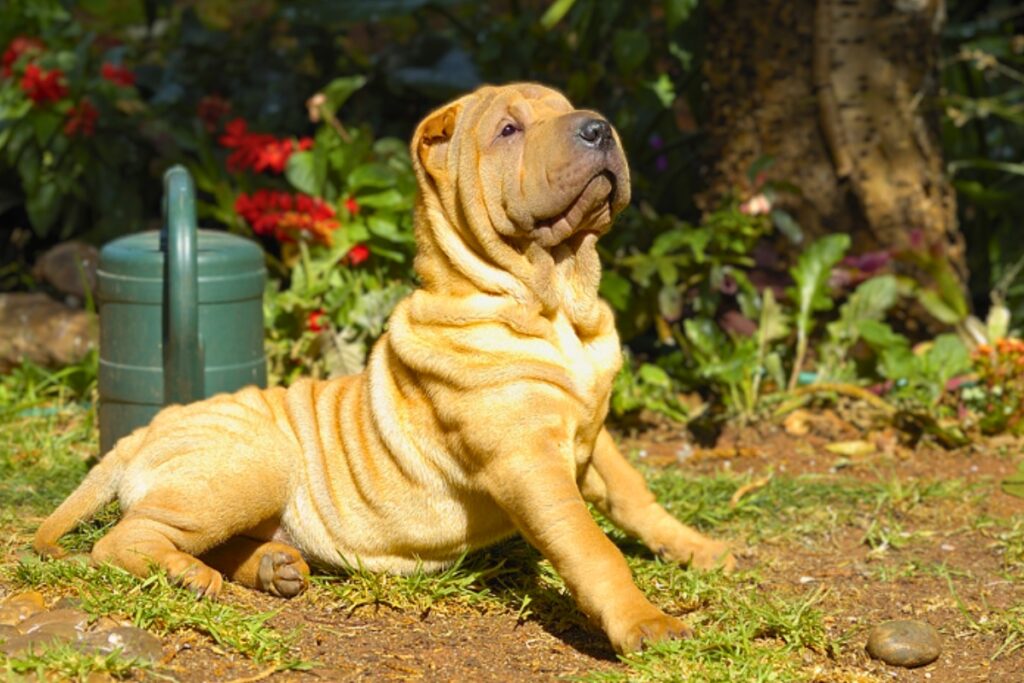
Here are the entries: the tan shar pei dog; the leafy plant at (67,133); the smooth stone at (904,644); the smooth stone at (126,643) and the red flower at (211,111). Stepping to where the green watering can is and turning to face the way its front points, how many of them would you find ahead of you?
2

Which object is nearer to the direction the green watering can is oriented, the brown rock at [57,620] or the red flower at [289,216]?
the red flower

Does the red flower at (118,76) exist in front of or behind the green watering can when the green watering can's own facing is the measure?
in front

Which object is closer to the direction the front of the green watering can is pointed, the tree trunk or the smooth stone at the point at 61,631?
the tree trunk

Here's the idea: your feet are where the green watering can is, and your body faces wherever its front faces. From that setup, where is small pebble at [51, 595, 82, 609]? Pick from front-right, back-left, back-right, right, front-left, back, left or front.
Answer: back

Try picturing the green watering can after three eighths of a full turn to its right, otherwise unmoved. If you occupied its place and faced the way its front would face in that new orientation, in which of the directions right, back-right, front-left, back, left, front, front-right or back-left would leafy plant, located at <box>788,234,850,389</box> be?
front-left

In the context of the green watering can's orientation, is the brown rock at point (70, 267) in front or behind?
in front

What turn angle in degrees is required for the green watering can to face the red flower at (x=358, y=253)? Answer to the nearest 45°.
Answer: approximately 45° to its right

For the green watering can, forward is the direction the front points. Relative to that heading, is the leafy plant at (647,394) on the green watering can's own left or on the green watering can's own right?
on the green watering can's own right

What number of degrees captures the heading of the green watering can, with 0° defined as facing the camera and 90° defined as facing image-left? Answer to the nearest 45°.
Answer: approximately 180°

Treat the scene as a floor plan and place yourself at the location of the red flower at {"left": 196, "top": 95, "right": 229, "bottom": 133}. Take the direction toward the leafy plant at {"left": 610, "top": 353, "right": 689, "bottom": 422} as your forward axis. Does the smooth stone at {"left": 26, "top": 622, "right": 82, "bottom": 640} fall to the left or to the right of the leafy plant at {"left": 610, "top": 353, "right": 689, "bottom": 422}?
right

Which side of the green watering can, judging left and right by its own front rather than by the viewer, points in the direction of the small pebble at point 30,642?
back

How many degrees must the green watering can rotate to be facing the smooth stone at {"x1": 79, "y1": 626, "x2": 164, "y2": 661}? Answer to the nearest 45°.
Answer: approximately 180°

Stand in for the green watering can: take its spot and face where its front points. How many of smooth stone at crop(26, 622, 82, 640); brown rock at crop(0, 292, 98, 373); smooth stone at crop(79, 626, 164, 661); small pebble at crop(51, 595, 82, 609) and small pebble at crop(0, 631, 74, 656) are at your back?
4

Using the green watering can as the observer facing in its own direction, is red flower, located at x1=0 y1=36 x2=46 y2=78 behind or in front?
in front

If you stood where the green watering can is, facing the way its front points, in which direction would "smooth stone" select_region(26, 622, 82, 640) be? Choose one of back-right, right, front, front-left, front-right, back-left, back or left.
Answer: back
